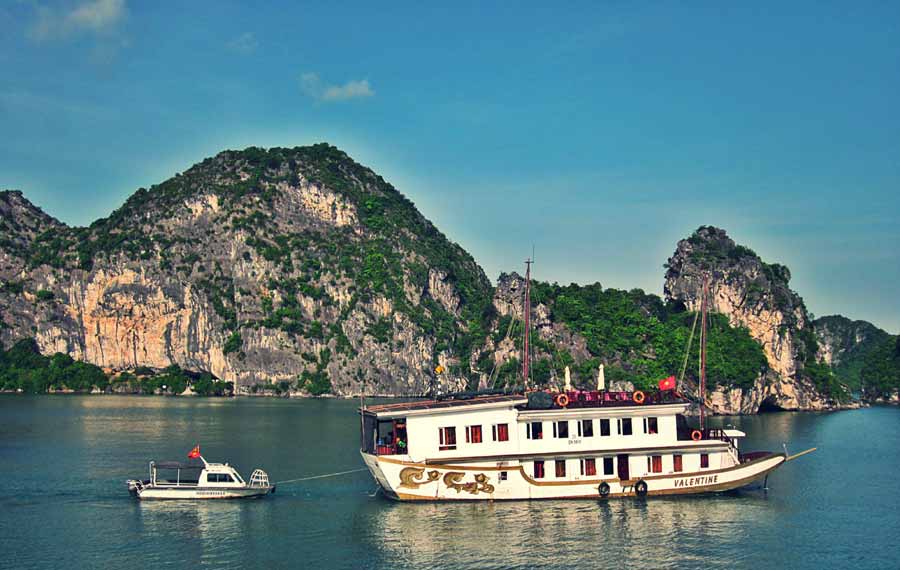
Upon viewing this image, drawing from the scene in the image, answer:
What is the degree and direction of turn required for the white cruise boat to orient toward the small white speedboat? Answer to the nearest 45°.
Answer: approximately 180°

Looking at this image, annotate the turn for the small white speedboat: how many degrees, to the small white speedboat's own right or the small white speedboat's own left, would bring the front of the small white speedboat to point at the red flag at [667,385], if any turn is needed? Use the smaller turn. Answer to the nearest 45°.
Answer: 0° — it already faces it

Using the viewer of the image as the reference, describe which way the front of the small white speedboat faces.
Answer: facing to the right of the viewer

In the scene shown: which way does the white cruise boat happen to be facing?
to the viewer's right

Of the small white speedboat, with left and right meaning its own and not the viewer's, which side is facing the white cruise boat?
front

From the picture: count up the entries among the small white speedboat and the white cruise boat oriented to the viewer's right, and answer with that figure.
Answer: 2
